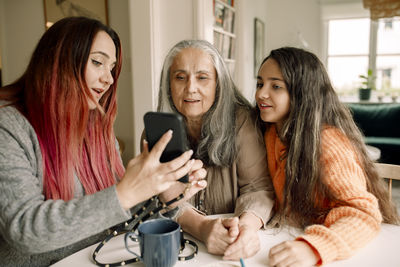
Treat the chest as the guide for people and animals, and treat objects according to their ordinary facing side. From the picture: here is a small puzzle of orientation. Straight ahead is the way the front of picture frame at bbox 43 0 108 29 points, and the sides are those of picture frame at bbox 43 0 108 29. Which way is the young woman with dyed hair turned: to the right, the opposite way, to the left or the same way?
to the left

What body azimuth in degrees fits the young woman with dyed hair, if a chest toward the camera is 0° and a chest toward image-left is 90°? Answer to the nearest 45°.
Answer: approximately 270°

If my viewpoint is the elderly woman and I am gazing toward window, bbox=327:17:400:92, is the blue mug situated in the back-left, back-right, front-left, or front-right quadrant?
back-right

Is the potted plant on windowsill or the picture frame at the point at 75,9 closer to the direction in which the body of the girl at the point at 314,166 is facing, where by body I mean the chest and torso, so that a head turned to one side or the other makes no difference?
the picture frame

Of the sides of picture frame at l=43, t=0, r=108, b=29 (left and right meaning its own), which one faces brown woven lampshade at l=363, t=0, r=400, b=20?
left
